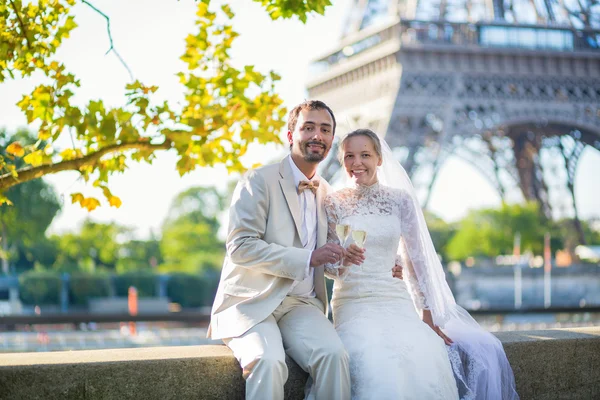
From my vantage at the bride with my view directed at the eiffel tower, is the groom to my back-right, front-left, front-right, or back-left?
back-left

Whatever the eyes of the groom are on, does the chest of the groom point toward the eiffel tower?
no

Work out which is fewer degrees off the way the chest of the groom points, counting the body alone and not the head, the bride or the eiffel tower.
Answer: the bride

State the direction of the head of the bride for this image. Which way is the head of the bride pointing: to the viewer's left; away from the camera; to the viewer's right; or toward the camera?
toward the camera

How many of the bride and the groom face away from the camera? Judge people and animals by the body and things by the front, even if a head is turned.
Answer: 0

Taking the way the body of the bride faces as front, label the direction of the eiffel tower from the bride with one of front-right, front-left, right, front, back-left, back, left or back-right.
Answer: back

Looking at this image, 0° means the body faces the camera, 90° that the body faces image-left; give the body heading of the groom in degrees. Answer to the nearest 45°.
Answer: approximately 315°

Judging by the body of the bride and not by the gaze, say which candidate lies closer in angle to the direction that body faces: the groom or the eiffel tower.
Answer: the groom

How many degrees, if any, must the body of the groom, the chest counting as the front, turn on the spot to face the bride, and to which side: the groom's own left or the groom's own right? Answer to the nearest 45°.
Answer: approximately 90° to the groom's own left

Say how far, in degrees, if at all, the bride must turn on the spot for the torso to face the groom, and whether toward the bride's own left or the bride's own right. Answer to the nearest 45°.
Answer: approximately 45° to the bride's own right

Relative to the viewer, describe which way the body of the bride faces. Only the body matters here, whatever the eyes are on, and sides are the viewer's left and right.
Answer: facing the viewer

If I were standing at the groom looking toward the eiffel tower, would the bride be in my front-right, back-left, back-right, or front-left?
front-right
